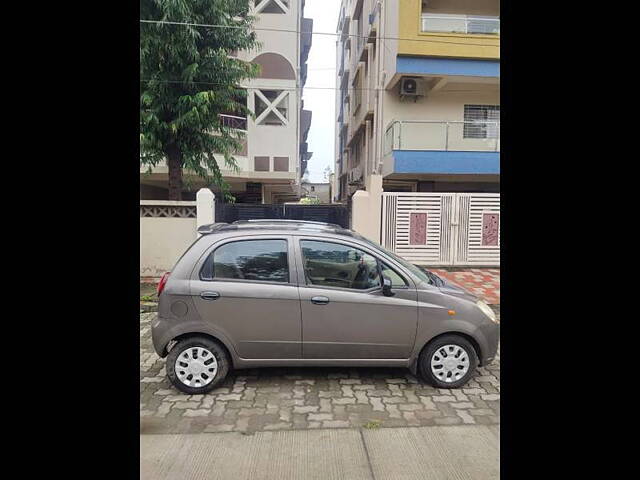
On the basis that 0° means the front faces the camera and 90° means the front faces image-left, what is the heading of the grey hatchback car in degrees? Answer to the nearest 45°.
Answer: approximately 270°

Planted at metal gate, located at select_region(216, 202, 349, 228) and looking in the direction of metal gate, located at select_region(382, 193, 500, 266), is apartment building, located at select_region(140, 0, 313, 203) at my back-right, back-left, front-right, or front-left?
back-left

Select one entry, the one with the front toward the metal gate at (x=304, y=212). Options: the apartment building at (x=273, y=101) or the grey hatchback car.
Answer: the apartment building

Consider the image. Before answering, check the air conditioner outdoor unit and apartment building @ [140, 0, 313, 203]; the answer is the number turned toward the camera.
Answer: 2

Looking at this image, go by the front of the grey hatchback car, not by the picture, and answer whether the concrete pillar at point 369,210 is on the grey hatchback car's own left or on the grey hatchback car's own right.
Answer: on the grey hatchback car's own left

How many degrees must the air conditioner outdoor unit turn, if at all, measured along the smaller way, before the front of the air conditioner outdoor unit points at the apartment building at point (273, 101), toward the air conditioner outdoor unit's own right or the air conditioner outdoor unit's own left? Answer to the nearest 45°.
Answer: approximately 90° to the air conditioner outdoor unit's own right

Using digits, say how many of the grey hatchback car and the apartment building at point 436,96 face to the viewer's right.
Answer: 1

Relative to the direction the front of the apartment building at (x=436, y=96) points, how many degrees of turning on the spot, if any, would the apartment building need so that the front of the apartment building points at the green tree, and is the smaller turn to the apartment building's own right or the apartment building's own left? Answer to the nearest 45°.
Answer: approximately 45° to the apartment building's own right
